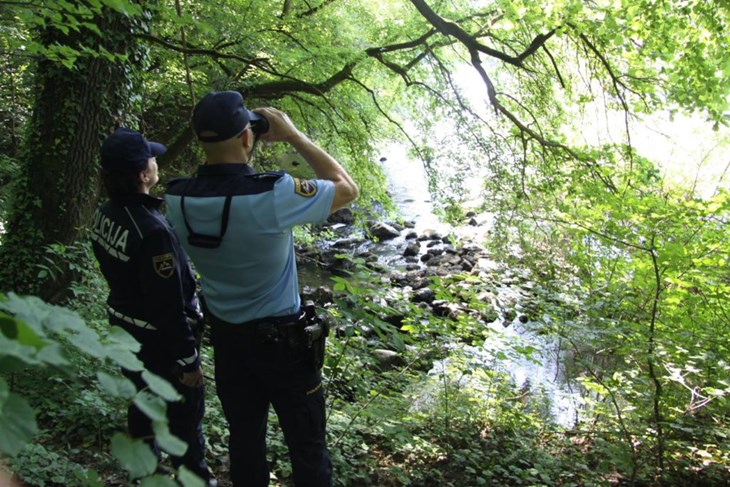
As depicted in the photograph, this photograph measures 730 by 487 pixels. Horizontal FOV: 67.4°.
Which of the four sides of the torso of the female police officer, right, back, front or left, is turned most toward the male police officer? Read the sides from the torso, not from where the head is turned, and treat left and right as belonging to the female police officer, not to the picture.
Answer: right

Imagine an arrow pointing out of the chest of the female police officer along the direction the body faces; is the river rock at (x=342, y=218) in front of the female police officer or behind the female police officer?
in front

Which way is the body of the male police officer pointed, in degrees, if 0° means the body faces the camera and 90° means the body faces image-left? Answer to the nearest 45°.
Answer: approximately 225°

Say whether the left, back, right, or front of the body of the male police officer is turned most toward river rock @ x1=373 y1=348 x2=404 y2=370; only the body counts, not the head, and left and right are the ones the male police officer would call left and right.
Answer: front

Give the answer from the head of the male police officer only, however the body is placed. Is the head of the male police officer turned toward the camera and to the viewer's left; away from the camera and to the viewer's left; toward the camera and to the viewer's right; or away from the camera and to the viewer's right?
away from the camera and to the viewer's right

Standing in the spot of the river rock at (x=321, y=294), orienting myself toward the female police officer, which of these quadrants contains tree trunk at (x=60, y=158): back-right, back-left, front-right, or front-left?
front-right

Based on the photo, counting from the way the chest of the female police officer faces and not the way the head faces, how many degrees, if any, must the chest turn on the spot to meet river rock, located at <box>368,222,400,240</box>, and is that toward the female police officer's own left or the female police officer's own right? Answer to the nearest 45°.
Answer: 0° — they already face it

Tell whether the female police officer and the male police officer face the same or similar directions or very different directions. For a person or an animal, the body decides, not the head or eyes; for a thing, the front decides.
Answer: same or similar directions

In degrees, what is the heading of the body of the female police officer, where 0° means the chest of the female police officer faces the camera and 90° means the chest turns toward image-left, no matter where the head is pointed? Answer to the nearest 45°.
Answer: approximately 225°

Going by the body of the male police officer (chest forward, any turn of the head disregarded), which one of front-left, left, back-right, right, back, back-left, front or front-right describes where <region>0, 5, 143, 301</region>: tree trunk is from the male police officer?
left

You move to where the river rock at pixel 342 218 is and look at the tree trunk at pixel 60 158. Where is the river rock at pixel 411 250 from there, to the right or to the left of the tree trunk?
left

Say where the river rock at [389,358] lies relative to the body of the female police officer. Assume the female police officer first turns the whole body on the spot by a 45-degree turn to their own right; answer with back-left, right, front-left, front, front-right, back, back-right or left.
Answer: front-left

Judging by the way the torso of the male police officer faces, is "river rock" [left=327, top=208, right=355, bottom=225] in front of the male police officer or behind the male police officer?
in front

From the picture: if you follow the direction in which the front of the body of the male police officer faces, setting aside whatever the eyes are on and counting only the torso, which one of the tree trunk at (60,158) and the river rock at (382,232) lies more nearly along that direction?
the river rock

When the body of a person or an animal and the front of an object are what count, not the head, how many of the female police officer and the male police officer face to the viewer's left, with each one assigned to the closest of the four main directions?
0
